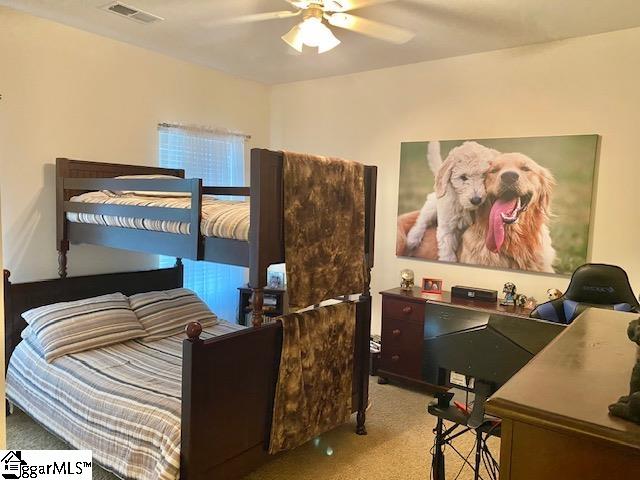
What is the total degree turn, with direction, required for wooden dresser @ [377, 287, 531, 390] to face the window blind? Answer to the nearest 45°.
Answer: approximately 45° to its right

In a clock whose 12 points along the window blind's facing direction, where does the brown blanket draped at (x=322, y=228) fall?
The brown blanket draped is roughly at 1 o'clock from the window blind.

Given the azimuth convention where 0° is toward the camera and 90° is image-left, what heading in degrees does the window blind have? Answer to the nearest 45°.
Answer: approximately 315°

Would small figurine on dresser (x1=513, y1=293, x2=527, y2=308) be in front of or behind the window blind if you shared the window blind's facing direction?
in front

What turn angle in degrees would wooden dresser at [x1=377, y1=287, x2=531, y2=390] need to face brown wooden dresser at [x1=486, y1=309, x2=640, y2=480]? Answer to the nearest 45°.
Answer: approximately 45° to its left

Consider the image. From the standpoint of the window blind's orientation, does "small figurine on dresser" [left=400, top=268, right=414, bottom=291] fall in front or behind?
in front

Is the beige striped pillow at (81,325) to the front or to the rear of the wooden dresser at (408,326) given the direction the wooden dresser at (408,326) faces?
to the front
